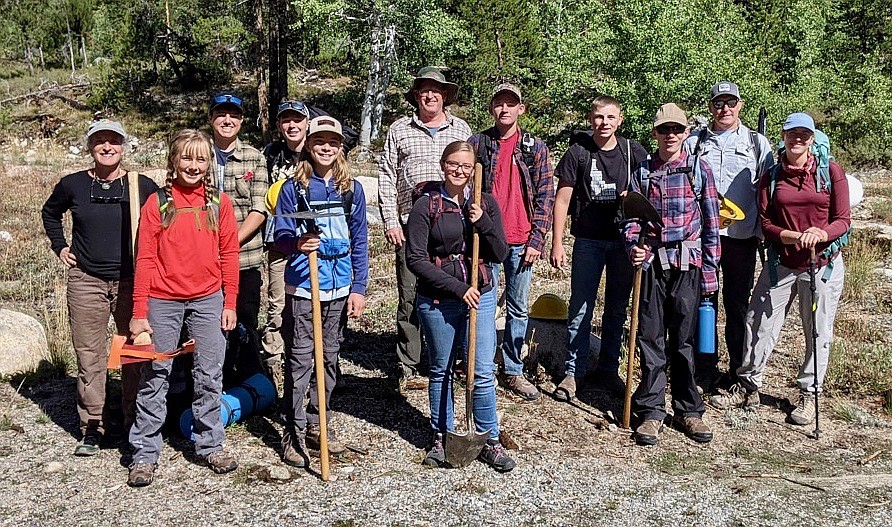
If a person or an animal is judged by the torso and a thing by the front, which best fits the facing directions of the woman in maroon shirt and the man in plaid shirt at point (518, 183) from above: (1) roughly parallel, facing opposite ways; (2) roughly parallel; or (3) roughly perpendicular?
roughly parallel

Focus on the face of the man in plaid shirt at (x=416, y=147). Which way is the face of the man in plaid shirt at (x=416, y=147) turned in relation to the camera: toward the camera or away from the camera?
toward the camera

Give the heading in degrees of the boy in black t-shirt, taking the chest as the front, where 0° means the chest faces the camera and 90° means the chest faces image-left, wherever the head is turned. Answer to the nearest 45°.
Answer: approximately 0°

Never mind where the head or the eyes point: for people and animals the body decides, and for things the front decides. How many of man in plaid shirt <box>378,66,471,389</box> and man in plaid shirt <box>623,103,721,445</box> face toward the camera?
2

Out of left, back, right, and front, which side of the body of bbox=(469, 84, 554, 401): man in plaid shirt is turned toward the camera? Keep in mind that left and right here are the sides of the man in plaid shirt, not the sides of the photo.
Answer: front

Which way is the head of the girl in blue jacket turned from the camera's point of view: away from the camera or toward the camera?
toward the camera

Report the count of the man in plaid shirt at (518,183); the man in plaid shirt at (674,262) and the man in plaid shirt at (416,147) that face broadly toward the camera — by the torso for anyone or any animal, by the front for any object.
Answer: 3

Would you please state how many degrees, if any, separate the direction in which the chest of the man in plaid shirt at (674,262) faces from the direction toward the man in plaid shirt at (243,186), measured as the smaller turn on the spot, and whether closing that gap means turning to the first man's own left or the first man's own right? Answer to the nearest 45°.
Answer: approximately 90° to the first man's own right

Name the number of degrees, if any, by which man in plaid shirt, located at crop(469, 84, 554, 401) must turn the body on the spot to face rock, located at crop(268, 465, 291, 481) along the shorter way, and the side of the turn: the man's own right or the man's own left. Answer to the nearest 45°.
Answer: approximately 45° to the man's own right

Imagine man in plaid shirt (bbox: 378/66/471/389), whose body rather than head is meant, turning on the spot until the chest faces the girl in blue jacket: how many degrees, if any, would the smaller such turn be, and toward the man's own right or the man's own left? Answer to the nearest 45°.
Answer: approximately 45° to the man's own right

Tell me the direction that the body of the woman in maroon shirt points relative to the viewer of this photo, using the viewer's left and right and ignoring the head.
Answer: facing the viewer

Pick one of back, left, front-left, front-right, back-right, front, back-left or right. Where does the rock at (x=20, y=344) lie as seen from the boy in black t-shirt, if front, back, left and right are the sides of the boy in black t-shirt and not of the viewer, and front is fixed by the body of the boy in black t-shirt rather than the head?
right

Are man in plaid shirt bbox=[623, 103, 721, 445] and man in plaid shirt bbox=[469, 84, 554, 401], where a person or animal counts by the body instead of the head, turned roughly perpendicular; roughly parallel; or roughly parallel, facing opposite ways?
roughly parallel

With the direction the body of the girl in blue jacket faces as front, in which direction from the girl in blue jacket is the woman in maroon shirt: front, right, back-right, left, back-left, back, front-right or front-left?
left
